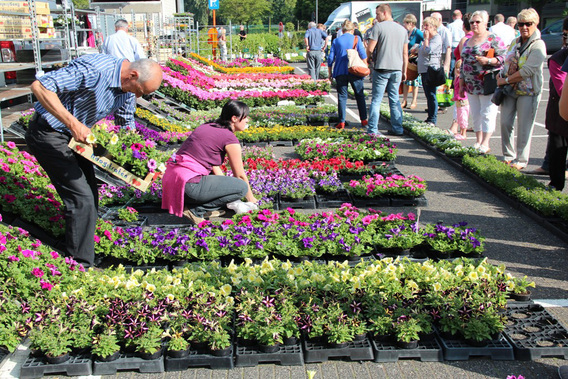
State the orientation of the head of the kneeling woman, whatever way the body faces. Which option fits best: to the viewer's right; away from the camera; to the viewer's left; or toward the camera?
to the viewer's right

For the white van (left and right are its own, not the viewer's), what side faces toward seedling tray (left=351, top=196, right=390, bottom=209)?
left

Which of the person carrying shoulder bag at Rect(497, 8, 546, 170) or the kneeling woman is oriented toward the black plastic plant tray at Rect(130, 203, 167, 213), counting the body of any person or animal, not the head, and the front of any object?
the person carrying shoulder bag

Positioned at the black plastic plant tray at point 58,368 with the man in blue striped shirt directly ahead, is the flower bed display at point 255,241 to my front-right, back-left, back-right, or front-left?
front-right

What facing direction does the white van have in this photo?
to the viewer's left

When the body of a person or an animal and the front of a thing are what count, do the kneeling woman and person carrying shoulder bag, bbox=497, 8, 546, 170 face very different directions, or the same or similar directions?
very different directions

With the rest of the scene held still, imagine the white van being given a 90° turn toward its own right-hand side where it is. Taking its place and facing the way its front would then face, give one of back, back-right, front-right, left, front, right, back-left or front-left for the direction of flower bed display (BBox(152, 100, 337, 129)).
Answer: back

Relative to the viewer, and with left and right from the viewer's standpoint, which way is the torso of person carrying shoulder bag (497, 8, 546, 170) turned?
facing the viewer and to the left of the viewer

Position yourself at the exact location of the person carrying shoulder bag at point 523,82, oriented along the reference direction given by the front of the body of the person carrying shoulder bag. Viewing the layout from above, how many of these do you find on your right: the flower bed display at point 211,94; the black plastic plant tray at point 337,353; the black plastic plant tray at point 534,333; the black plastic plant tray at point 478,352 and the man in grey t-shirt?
2

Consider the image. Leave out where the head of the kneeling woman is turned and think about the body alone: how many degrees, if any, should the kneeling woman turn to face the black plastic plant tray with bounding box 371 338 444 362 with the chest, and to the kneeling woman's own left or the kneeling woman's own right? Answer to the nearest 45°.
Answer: approximately 45° to the kneeling woman's own right

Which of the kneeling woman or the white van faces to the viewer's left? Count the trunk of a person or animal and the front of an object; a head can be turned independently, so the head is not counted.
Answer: the white van

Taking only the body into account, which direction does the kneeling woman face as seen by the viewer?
to the viewer's right

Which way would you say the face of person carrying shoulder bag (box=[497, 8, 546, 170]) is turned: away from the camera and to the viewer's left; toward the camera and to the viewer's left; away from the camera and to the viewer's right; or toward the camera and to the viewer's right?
toward the camera and to the viewer's left

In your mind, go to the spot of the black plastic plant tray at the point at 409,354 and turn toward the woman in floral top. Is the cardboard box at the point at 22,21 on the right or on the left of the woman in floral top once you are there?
left

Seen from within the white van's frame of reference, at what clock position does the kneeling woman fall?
The kneeling woman is roughly at 9 o'clock from the white van.
